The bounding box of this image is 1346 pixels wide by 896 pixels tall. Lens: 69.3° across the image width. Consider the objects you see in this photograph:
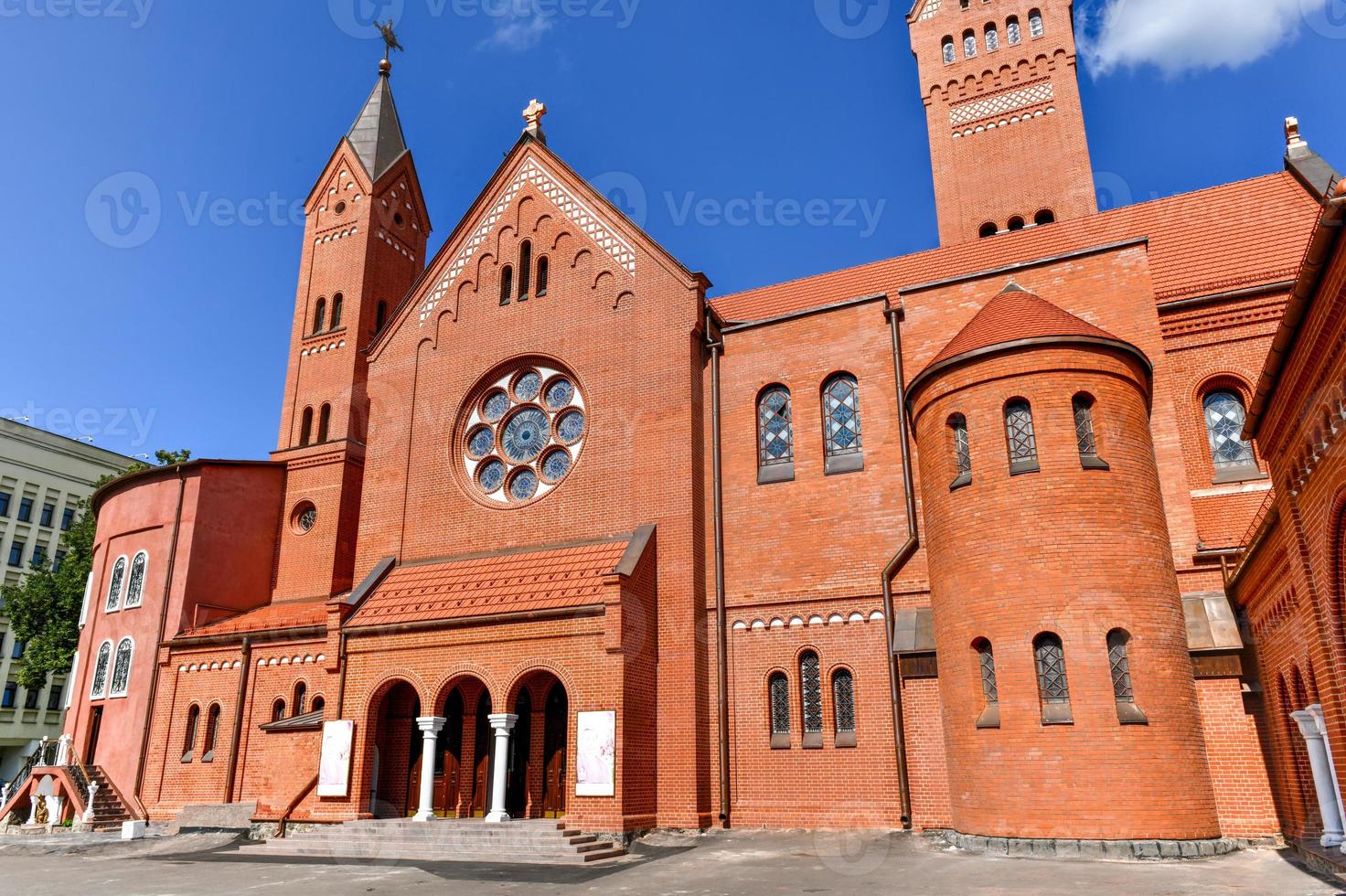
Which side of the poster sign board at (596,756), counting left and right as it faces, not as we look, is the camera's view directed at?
front

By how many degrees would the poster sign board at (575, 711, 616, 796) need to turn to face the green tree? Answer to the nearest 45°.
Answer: approximately 135° to its right
